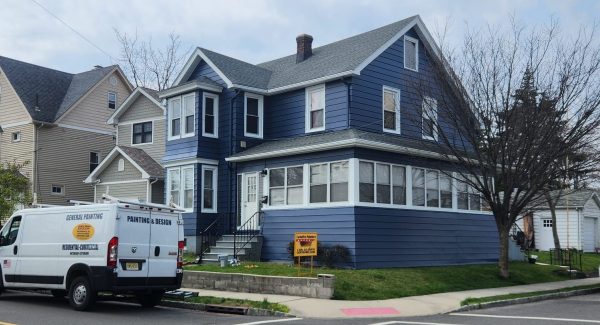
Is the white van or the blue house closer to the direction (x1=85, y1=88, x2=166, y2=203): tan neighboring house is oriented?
the white van

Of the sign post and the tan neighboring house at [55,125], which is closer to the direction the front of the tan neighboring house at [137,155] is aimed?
the sign post

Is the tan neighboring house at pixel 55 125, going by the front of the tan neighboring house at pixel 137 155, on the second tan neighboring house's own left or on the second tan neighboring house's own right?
on the second tan neighboring house's own right

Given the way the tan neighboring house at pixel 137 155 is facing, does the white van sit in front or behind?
in front

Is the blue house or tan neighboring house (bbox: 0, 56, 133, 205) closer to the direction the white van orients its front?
the tan neighboring house

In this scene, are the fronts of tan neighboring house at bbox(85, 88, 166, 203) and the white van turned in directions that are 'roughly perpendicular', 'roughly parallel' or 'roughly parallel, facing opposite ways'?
roughly perpendicular

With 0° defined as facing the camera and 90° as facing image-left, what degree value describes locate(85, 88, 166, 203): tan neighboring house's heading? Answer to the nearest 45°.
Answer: approximately 45°

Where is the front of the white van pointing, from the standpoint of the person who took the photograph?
facing away from the viewer and to the left of the viewer

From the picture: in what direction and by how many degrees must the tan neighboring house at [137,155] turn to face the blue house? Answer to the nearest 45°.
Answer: approximately 90° to its left

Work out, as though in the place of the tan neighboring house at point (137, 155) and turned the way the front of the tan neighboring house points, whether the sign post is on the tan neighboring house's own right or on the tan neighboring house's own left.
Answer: on the tan neighboring house's own left

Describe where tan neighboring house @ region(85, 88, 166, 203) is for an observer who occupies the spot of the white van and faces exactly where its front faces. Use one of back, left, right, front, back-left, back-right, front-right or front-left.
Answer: front-right

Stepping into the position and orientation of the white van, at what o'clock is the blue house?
The blue house is roughly at 3 o'clock from the white van.

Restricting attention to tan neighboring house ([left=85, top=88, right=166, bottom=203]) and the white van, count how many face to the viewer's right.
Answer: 0

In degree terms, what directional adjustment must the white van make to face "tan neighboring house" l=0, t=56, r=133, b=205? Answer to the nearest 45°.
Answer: approximately 45° to its right
